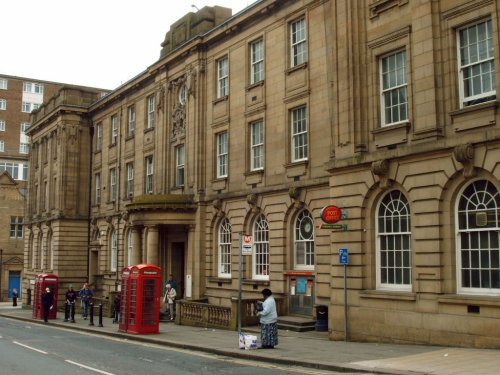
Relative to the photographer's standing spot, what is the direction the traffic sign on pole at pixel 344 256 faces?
facing the viewer

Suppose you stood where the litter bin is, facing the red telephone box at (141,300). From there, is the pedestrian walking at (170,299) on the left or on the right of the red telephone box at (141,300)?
right

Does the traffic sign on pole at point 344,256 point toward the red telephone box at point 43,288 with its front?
no

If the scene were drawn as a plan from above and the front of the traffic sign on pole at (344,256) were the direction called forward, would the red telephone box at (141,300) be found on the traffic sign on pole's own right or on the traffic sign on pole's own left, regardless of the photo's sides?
on the traffic sign on pole's own right

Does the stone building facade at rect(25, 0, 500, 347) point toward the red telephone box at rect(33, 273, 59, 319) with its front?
no

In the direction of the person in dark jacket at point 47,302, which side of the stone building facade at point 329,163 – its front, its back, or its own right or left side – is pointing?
right

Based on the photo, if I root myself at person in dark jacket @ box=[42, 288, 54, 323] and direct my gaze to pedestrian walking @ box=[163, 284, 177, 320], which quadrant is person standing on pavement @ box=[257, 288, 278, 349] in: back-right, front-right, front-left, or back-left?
front-right

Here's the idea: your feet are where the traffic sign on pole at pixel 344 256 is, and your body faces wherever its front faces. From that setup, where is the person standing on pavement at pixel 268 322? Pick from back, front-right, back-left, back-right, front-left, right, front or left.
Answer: front-right

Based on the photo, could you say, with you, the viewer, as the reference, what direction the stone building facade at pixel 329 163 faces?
facing the viewer and to the left of the viewer

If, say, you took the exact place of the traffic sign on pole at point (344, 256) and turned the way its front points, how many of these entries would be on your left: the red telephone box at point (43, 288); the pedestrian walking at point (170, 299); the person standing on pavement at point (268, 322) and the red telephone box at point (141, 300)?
0
